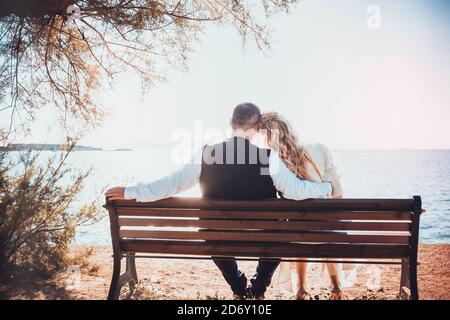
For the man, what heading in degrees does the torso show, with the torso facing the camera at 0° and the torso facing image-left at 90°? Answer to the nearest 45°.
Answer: approximately 180°

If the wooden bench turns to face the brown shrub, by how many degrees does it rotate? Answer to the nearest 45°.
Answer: approximately 45° to its left

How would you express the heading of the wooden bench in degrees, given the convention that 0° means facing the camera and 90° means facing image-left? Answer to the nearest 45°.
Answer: approximately 180°

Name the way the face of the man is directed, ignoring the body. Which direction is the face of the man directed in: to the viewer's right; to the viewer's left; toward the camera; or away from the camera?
away from the camera

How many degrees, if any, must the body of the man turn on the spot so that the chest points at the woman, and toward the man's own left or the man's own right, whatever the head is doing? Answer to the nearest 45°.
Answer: approximately 45° to the man's own right

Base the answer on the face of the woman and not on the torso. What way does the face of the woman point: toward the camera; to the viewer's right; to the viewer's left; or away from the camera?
away from the camera

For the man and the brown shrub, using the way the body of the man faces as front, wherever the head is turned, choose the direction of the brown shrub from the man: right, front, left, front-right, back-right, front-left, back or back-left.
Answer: front-left
